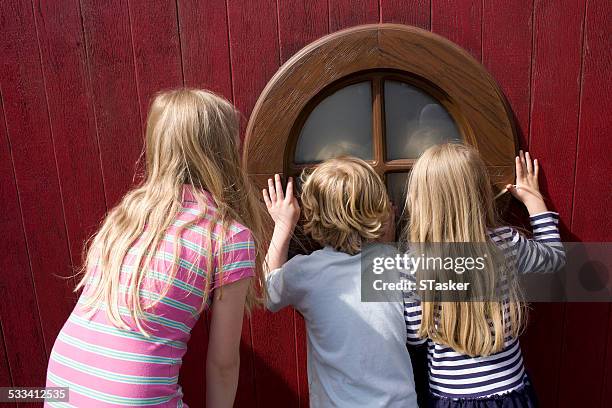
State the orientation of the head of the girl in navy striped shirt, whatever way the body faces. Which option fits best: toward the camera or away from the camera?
away from the camera

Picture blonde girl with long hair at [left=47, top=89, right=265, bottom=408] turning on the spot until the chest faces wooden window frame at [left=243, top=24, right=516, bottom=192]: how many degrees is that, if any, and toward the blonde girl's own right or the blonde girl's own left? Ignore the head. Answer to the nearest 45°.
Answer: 0° — they already face it

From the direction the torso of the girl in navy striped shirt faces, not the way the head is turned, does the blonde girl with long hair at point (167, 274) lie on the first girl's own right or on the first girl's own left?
on the first girl's own left

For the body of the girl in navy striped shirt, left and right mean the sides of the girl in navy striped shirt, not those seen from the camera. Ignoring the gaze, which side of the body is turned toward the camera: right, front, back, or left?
back

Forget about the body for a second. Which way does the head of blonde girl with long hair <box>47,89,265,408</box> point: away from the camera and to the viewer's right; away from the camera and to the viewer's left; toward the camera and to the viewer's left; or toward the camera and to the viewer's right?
away from the camera and to the viewer's right

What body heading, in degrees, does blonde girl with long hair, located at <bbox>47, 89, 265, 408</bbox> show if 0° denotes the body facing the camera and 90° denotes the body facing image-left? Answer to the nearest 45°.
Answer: approximately 225°
